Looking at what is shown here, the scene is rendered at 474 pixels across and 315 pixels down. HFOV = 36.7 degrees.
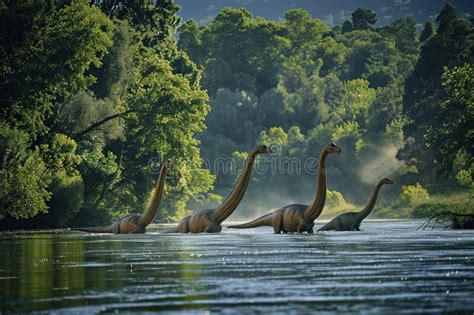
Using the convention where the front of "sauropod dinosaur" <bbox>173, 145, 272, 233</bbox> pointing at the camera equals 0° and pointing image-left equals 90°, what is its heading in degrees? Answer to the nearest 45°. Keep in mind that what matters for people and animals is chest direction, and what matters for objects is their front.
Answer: approximately 270°
